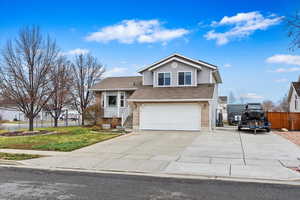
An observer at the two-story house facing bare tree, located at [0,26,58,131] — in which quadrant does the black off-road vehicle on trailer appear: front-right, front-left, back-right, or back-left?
back-left

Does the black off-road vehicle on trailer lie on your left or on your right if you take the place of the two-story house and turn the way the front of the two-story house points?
on your left

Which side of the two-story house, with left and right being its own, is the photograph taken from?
front

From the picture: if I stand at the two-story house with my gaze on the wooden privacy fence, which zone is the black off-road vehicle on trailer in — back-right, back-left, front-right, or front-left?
front-right

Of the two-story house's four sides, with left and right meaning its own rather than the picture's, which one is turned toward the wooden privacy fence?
left

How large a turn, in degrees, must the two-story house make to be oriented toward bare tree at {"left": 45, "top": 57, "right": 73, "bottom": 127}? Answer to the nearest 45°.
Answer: approximately 135° to its right
